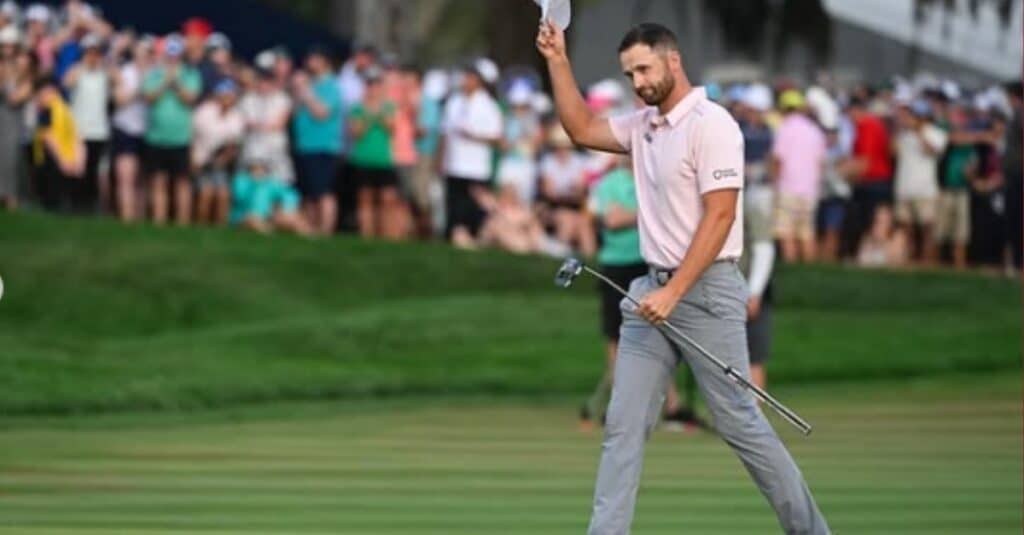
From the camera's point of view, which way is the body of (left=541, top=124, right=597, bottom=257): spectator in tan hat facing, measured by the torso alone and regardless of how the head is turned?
toward the camera

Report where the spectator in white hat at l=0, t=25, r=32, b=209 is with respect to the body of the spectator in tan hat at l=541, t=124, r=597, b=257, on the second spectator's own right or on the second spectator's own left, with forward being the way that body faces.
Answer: on the second spectator's own right

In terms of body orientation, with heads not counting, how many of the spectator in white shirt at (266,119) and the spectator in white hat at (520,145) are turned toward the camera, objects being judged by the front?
2

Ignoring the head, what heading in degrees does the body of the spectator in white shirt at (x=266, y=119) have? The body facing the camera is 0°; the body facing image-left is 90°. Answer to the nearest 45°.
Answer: approximately 0°

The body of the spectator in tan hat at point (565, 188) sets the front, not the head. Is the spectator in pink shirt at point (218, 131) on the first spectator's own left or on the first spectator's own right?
on the first spectator's own right

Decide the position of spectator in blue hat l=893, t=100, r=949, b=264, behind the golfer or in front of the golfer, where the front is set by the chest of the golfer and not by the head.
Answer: behind

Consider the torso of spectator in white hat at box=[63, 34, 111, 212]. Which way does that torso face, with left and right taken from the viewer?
facing the viewer
